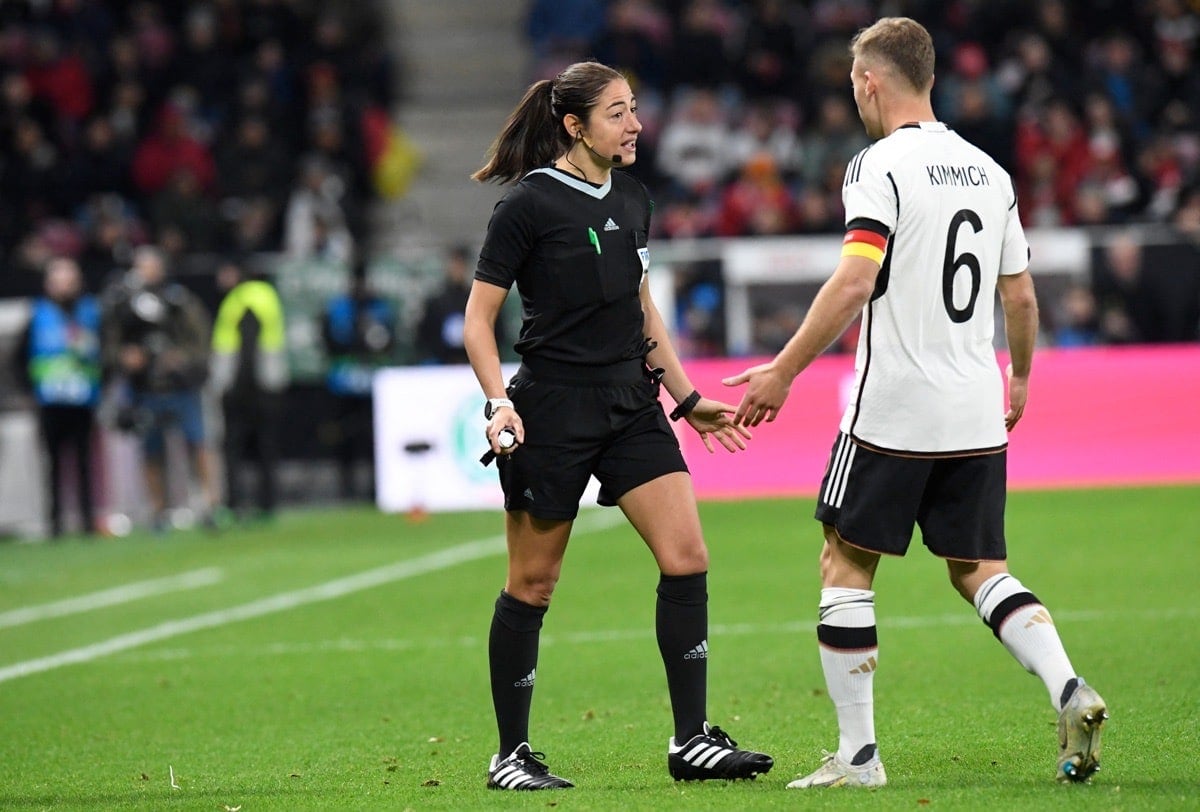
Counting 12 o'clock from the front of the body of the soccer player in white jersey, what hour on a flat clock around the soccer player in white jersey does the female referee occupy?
The female referee is roughly at 11 o'clock from the soccer player in white jersey.

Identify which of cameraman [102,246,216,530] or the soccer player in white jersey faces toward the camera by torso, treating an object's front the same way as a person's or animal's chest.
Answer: the cameraman

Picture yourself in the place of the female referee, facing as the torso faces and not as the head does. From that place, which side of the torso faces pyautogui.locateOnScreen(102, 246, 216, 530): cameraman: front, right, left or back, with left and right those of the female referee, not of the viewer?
back

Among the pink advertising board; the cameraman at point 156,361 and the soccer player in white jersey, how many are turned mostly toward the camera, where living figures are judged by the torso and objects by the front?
2

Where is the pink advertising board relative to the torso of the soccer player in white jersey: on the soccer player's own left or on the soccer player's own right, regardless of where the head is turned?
on the soccer player's own right

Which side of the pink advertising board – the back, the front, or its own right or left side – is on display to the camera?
front

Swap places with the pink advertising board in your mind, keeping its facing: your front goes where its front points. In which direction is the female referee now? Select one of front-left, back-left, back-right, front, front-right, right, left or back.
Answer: front

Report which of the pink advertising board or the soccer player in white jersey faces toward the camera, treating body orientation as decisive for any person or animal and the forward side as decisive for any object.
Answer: the pink advertising board

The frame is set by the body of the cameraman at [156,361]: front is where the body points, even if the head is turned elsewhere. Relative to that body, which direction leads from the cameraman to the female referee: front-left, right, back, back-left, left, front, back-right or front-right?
front

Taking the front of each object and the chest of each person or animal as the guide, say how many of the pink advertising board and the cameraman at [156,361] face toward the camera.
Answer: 2

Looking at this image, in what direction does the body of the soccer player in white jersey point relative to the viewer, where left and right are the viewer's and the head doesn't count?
facing away from the viewer and to the left of the viewer

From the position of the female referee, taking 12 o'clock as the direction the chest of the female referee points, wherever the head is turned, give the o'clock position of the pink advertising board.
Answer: The pink advertising board is roughly at 8 o'clock from the female referee.

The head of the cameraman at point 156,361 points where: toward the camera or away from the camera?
toward the camera

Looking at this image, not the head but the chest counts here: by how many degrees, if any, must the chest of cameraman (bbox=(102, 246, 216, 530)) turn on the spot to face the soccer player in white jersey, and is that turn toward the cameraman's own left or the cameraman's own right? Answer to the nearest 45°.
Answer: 0° — they already face them

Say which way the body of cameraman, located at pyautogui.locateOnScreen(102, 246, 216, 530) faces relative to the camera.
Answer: toward the camera

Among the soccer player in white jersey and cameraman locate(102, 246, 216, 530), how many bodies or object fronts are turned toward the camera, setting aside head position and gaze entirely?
1

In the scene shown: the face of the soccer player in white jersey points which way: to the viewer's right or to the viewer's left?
to the viewer's left
